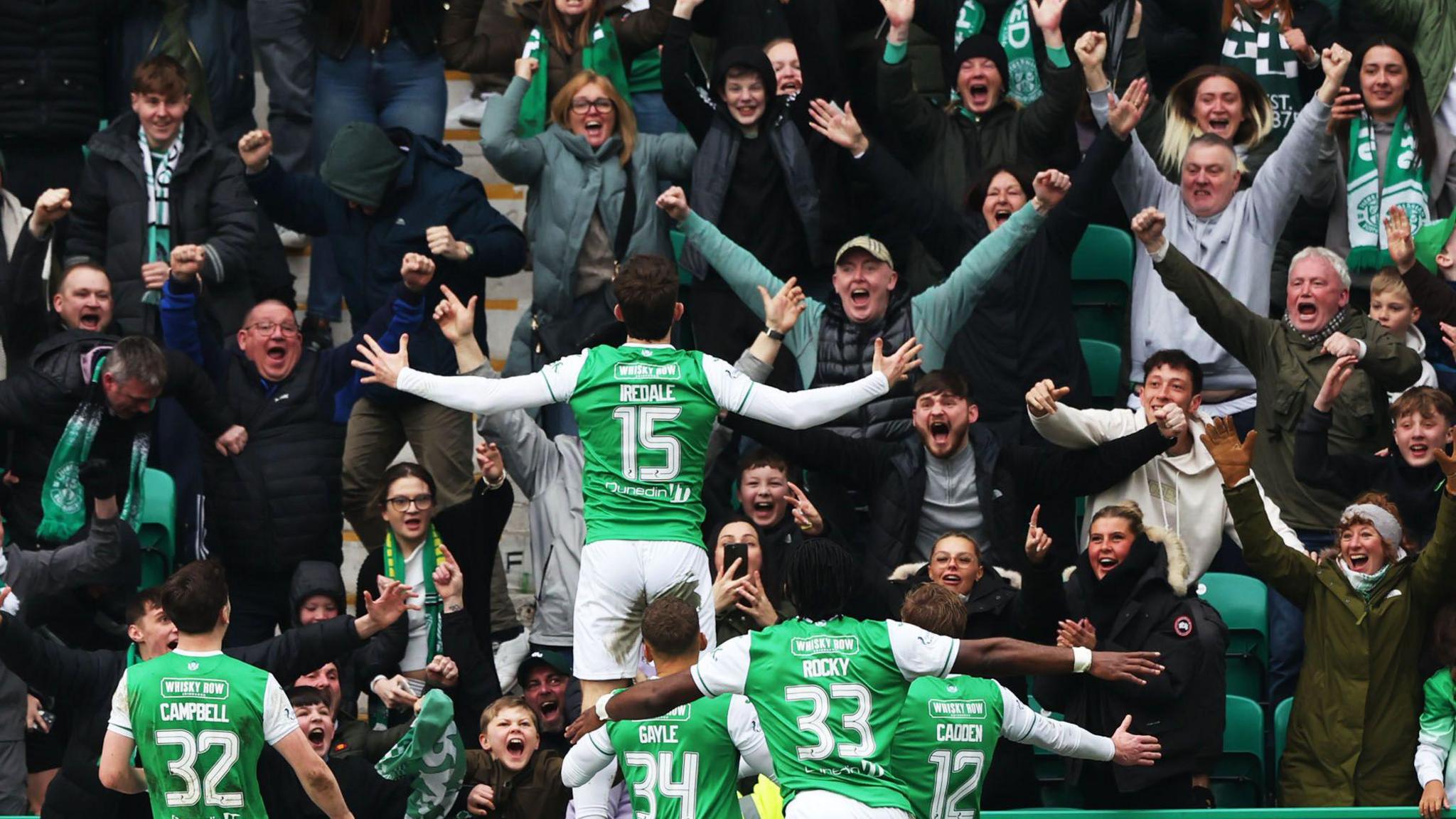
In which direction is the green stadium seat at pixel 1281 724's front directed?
toward the camera

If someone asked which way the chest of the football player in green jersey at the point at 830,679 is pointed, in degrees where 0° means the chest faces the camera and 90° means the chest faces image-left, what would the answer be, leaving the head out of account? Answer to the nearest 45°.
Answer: approximately 180°

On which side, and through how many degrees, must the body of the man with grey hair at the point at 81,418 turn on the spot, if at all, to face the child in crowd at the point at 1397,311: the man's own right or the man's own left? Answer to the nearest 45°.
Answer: approximately 45° to the man's own left

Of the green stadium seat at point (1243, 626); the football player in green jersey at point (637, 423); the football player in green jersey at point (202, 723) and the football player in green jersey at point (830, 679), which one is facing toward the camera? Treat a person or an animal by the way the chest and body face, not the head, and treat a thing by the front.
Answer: the green stadium seat

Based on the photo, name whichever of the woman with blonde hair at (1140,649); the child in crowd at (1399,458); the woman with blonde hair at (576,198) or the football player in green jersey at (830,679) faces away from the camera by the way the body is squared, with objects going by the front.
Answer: the football player in green jersey

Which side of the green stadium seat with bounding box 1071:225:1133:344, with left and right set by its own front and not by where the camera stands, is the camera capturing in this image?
front

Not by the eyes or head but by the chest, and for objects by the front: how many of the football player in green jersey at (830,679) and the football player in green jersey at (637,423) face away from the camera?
2

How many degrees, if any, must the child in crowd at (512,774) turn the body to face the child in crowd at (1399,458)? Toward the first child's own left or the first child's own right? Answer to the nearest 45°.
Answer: approximately 90° to the first child's own left

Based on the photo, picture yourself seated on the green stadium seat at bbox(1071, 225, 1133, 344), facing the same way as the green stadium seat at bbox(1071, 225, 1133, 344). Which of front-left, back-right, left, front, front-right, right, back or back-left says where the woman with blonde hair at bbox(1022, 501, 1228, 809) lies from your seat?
front

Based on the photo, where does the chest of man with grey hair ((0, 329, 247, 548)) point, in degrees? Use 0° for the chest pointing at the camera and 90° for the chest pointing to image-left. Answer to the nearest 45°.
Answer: approximately 315°

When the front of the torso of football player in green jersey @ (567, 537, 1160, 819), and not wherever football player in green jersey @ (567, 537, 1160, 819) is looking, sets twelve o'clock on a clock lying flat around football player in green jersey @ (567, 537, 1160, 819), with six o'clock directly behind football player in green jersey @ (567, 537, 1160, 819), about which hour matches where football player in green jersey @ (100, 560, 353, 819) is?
football player in green jersey @ (100, 560, 353, 819) is roughly at 9 o'clock from football player in green jersey @ (567, 537, 1160, 819).

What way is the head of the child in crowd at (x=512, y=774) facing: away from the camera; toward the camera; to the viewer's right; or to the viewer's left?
toward the camera

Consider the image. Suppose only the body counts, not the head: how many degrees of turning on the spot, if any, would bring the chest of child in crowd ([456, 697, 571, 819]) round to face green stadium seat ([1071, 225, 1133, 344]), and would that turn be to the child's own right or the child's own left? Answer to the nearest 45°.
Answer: approximately 135° to the child's own left

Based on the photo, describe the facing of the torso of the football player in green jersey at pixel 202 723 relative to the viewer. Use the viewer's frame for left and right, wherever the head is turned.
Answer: facing away from the viewer

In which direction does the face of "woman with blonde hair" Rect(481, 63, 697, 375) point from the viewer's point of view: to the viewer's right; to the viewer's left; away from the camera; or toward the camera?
toward the camera

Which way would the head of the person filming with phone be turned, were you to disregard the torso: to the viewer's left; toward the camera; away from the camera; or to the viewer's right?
toward the camera
